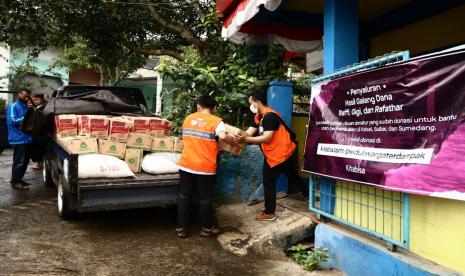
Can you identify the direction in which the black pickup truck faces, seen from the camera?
facing away from the viewer and to the left of the viewer

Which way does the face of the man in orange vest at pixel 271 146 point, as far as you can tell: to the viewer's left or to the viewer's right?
to the viewer's left

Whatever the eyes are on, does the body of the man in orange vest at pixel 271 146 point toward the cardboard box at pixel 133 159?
yes

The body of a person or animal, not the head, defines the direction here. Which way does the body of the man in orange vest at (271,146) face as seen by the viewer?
to the viewer's left

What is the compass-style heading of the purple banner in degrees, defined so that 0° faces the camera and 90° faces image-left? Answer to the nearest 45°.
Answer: approximately 45°

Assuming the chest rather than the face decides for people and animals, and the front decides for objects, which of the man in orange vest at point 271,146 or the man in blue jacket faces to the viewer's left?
the man in orange vest

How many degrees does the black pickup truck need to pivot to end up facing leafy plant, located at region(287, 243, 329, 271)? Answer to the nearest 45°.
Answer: approximately 180°

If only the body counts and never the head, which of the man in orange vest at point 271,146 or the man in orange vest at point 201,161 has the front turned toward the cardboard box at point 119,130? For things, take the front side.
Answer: the man in orange vest at point 271,146
